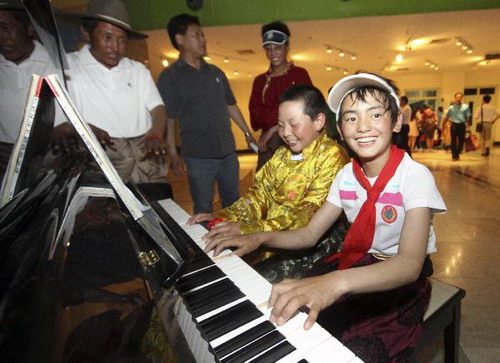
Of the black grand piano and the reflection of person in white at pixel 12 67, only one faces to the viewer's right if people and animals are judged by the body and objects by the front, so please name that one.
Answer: the black grand piano

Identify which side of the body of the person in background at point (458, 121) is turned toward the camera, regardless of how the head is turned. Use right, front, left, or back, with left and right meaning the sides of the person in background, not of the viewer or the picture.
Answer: front

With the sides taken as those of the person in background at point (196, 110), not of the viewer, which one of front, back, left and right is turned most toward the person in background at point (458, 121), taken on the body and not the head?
left

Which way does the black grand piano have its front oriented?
to the viewer's right

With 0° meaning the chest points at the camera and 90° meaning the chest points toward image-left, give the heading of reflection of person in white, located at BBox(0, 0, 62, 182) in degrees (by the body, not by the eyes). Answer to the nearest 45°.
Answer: approximately 0°

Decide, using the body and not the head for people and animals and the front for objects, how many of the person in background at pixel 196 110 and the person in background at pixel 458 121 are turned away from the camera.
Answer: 0

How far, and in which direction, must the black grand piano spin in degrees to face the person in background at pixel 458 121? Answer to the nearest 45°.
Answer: approximately 45° to its left

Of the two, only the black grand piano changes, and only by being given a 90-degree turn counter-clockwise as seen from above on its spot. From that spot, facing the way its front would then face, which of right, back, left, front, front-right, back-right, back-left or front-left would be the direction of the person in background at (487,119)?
front-right

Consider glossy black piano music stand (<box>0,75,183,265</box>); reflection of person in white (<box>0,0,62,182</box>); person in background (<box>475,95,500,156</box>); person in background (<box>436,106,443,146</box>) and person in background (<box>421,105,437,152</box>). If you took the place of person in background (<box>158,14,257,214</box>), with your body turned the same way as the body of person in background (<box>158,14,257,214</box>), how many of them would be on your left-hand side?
3
